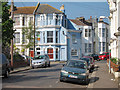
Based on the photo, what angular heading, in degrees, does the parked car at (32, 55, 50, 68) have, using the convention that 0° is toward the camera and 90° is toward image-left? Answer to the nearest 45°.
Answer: approximately 45°

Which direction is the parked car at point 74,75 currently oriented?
toward the camera

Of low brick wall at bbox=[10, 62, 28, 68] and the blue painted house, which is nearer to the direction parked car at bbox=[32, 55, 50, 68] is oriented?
the low brick wall

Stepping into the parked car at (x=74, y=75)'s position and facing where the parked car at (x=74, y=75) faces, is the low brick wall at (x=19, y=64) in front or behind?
behind

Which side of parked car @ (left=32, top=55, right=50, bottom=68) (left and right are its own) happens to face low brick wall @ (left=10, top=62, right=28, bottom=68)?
right

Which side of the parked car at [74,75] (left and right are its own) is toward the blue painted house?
back

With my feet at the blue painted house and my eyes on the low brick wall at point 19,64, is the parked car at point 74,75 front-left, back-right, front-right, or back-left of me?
front-left

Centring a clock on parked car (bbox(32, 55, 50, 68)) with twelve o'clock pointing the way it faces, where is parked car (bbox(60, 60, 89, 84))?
parked car (bbox(60, 60, 89, 84)) is roughly at 10 o'clock from parked car (bbox(32, 55, 50, 68)).

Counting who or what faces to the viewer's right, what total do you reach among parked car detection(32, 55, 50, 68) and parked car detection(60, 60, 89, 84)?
0

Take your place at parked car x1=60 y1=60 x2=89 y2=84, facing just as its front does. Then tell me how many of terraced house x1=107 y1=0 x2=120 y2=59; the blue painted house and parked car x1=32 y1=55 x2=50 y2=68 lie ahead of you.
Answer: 0
